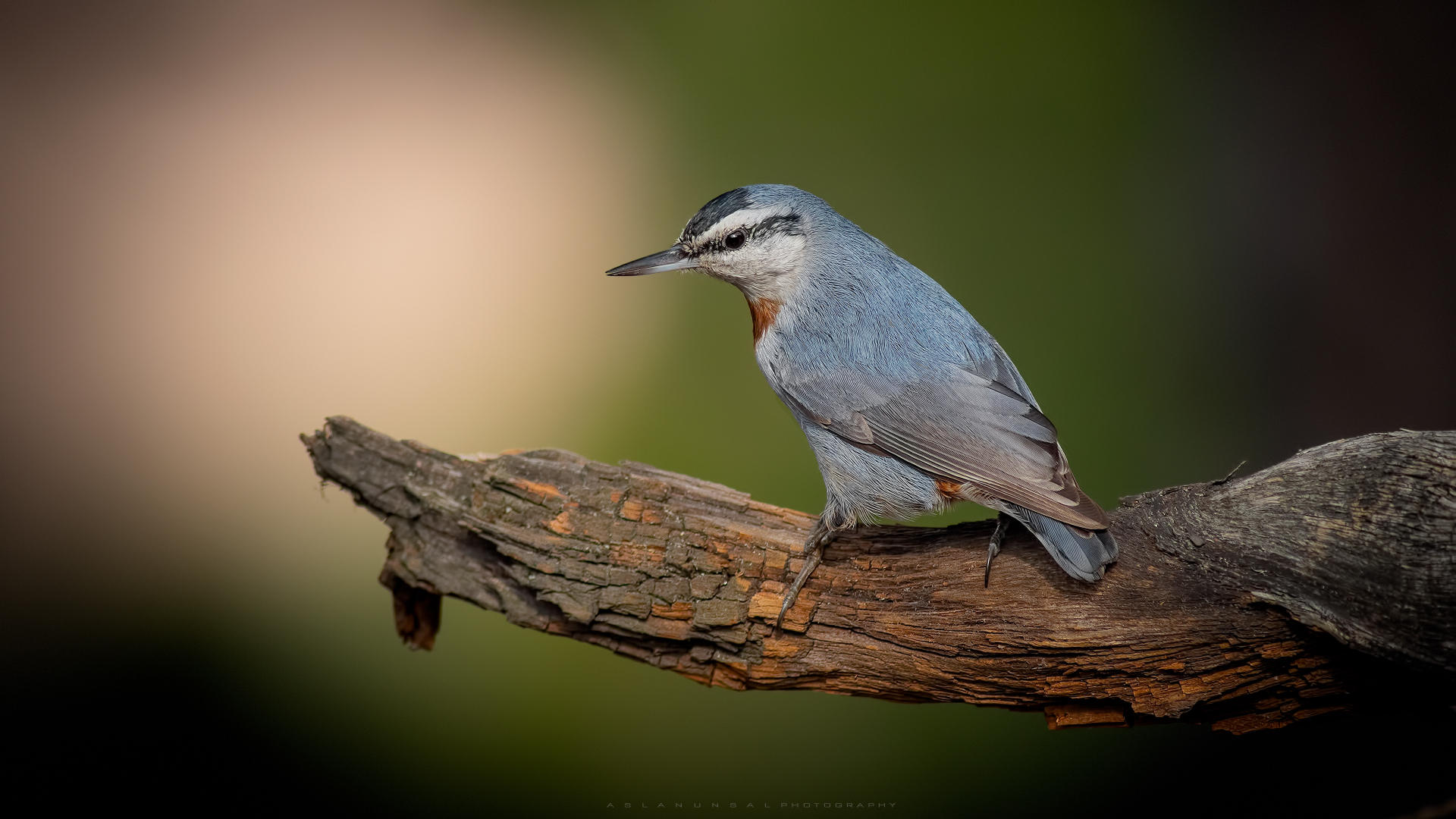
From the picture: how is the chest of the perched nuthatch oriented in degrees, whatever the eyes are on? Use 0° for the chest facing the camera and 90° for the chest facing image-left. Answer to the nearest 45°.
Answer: approximately 90°
